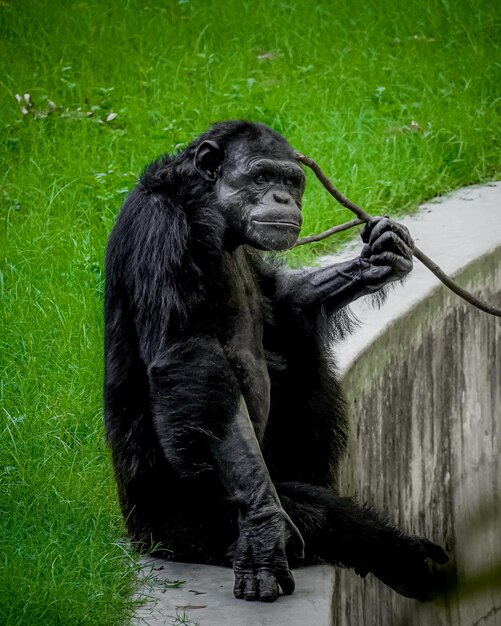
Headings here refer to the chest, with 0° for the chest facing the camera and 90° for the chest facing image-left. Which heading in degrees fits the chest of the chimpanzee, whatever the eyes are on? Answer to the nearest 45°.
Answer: approximately 315°
